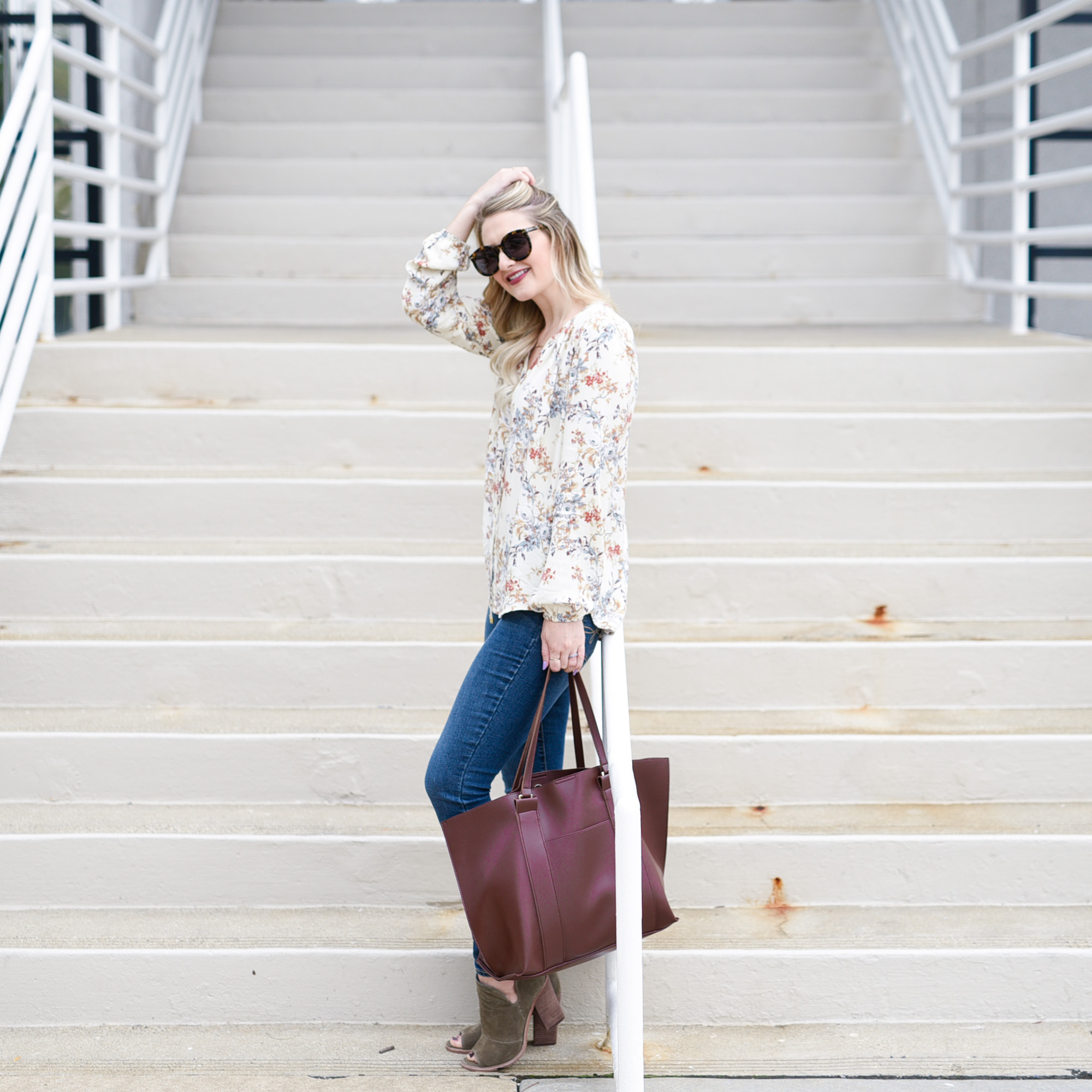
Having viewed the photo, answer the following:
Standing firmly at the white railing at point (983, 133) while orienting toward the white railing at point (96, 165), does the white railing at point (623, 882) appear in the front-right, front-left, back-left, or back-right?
front-left

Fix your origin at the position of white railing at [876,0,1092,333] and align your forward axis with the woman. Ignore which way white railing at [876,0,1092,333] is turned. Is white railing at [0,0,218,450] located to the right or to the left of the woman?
right

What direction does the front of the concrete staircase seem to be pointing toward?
toward the camera
